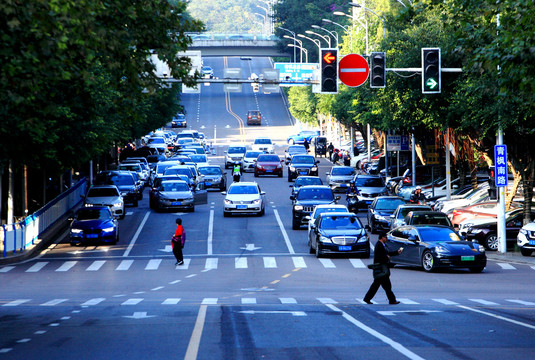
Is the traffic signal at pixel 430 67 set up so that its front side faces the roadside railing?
no

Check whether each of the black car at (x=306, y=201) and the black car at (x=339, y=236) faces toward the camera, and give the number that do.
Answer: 2

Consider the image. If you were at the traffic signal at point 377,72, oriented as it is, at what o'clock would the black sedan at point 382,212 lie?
The black sedan is roughly at 6 o'clock from the traffic signal.

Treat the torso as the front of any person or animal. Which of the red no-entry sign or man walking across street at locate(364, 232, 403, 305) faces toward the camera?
the red no-entry sign

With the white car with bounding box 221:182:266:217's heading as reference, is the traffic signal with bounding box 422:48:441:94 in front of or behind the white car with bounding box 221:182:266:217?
in front

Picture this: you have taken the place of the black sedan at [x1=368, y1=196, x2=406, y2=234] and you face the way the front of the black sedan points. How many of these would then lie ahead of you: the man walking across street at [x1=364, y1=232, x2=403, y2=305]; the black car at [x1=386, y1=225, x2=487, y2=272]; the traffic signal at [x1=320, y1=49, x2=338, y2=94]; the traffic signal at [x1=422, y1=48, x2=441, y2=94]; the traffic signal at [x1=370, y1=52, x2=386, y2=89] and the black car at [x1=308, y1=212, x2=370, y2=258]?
6

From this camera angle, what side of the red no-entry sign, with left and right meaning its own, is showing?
front

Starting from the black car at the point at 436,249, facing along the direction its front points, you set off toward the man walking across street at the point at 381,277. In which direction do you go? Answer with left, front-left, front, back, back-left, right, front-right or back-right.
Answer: front-right

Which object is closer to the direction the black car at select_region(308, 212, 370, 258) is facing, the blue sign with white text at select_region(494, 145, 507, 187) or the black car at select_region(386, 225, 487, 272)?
the black car

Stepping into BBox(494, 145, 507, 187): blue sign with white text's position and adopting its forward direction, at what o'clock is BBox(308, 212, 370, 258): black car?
The black car is roughly at 2 o'clock from the blue sign with white text.

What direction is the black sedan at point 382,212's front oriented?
toward the camera

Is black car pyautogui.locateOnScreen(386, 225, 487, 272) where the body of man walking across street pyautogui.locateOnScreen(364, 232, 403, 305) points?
no

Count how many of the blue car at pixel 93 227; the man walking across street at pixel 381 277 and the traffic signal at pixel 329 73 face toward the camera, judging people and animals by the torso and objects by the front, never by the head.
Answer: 2
